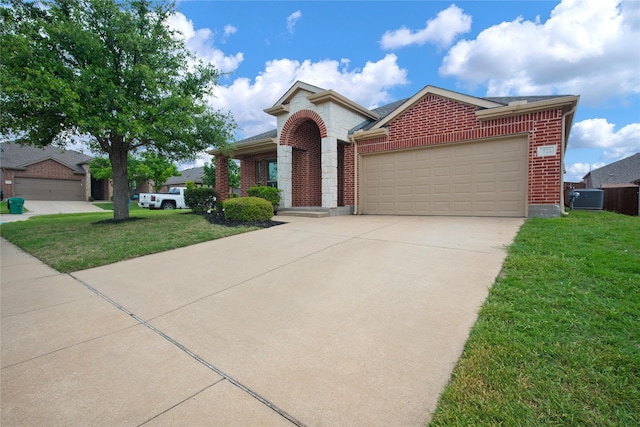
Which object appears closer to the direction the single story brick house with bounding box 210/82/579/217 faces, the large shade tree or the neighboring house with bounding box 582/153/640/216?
the large shade tree

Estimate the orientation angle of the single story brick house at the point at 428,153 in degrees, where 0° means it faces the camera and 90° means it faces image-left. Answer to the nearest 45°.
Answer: approximately 45°

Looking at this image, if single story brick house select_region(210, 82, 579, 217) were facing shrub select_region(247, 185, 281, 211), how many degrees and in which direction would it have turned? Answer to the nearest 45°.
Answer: approximately 45° to its right
